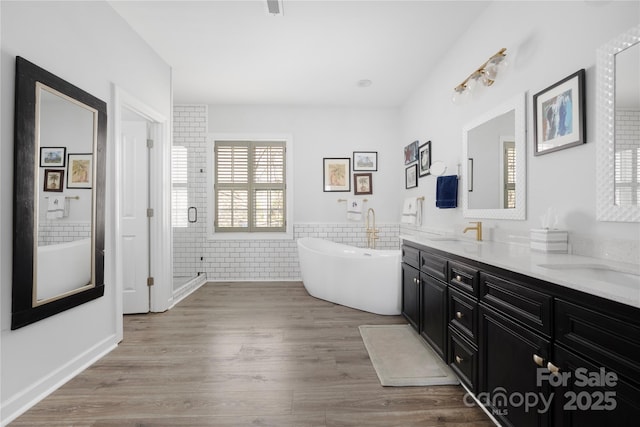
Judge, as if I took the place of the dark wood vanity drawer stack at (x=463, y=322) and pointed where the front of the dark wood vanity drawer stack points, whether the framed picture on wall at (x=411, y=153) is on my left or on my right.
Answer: on my right

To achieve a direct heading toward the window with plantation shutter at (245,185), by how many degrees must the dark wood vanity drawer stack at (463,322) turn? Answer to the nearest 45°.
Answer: approximately 90° to its right

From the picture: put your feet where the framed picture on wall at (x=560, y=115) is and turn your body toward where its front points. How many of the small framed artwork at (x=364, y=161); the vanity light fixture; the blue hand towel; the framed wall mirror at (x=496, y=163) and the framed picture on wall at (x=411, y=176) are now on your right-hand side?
5

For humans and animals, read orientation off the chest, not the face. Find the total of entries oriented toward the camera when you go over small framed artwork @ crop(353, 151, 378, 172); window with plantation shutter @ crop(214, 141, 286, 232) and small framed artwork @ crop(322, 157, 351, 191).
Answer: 3

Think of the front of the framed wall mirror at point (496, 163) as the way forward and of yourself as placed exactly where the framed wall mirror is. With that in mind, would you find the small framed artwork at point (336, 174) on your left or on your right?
on your right

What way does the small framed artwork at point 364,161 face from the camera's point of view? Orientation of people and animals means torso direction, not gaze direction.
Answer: toward the camera

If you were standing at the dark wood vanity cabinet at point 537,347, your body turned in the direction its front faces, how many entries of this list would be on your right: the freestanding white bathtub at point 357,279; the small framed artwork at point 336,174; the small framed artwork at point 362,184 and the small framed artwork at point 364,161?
4

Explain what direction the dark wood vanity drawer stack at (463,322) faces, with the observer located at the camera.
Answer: facing the viewer and to the left of the viewer

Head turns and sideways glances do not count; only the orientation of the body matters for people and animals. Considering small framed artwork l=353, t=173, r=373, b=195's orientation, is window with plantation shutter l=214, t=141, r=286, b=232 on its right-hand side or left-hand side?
on its right

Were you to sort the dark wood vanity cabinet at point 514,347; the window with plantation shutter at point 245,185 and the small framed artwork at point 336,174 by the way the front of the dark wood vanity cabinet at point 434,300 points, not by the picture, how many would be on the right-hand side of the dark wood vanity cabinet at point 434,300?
2

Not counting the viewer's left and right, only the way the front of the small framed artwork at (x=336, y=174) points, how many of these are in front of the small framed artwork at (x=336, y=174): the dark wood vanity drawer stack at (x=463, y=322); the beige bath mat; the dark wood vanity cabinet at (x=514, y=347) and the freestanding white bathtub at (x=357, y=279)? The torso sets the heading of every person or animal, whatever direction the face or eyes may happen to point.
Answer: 4

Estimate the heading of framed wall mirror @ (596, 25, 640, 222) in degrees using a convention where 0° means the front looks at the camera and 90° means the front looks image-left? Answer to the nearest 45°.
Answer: approximately 45°

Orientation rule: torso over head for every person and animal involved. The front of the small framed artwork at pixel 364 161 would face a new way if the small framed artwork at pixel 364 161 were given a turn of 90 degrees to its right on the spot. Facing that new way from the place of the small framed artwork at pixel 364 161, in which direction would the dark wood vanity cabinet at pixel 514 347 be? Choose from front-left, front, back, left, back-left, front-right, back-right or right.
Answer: left

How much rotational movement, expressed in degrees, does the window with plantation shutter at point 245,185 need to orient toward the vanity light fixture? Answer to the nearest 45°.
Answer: approximately 45° to its left

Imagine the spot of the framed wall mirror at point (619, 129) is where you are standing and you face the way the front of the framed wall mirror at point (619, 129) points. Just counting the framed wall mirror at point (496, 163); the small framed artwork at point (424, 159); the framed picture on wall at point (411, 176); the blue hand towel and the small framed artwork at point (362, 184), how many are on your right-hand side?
5

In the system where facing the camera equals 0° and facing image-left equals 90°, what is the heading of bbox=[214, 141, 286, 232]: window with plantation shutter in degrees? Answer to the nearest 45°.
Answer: approximately 0°

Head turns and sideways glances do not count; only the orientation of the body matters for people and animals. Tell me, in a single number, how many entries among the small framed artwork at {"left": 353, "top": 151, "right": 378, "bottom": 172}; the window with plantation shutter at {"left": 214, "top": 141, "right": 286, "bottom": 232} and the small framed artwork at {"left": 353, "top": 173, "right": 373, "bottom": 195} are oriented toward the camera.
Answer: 3
